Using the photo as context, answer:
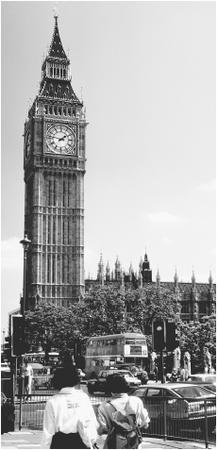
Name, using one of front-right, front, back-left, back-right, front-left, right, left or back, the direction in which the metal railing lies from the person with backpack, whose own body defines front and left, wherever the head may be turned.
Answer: front

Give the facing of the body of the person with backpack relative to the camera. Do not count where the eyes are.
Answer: away from the camera

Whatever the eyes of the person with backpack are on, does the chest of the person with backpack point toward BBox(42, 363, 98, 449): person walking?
no

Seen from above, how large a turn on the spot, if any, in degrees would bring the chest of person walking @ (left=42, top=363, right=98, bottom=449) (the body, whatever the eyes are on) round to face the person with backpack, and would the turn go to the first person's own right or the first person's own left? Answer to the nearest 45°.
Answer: approximately 45° to the first person's own right

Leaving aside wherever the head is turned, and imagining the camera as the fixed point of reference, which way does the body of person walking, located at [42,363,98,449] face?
away from the camera

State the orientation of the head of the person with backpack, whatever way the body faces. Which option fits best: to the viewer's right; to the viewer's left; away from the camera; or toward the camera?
away from the camera

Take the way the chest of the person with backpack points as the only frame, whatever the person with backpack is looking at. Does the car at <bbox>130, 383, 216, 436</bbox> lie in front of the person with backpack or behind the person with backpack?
in front

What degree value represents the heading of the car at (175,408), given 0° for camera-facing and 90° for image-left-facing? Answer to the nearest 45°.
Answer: approximately 135°
